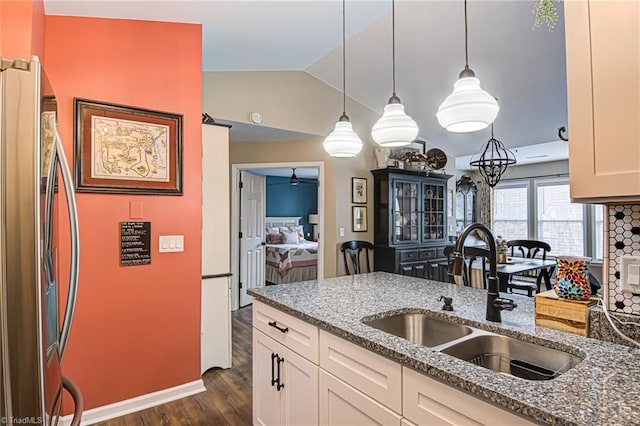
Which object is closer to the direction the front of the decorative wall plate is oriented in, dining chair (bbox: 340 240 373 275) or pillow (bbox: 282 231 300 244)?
the dining chair

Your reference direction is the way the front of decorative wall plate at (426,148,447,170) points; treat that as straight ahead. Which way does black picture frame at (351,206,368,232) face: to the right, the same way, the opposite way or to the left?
the same way

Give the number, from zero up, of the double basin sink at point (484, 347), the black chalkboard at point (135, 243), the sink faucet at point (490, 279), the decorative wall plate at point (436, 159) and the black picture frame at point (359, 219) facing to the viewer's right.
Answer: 0

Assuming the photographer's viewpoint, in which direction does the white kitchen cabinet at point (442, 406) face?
facing the viewer and to the left of the viewer

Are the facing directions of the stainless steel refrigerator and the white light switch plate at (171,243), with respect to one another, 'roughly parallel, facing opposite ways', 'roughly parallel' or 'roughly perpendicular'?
roughly perpendicular

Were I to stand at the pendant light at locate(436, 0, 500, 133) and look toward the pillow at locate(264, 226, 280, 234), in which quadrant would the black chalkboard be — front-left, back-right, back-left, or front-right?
front-left

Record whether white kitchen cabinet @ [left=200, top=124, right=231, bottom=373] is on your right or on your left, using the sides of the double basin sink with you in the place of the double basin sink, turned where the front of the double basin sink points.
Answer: on your right

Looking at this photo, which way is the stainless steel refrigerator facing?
to the viewer's right

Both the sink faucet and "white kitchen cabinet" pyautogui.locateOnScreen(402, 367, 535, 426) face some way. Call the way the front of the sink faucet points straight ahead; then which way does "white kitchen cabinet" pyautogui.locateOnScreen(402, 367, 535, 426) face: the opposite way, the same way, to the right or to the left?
the same way

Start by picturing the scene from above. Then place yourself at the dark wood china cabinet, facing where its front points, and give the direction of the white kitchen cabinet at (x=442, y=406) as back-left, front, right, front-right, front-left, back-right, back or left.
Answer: front-right

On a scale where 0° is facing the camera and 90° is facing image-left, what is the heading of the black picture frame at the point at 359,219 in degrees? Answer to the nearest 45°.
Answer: approximately 0°

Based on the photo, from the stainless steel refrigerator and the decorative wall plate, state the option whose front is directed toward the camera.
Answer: the decorative wall plate

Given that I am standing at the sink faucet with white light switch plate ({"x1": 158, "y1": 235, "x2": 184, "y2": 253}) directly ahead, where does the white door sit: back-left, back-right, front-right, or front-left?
front-right

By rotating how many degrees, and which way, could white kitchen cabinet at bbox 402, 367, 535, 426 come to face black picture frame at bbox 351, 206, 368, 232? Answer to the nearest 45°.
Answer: approximately 135° to its right

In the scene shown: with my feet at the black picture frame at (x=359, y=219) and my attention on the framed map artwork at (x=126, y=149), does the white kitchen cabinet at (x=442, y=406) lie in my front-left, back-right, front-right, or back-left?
front-left

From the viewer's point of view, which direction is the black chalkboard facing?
toward the camera

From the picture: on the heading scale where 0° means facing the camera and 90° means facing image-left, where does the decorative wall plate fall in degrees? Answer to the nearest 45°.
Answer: approximately 0°
